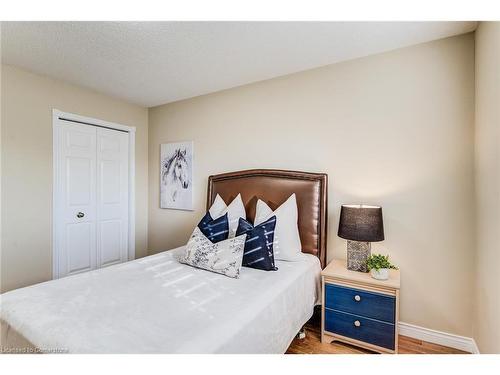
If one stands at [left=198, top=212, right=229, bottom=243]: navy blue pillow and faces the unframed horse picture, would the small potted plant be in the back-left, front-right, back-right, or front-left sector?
back-right

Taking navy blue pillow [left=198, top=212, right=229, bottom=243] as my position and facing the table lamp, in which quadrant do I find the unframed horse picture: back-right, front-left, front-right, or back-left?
back-left

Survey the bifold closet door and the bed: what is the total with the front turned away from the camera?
0

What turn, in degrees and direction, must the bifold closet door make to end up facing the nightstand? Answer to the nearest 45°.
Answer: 0° — it already faces it

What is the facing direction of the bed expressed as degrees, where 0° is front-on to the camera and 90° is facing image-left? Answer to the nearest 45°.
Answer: approximately 45°

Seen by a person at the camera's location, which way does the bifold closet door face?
facing the viewer and to the right of the viewer

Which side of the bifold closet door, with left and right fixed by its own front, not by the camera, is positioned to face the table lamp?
front

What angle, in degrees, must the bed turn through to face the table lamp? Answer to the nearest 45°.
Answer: approximately 135° to its left

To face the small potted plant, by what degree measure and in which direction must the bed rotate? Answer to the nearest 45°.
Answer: approximately 135° to its left

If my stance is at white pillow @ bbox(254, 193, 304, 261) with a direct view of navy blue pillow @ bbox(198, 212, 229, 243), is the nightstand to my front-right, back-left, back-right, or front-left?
back-left

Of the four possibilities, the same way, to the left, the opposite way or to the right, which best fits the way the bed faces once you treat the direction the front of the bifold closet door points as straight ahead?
to the right

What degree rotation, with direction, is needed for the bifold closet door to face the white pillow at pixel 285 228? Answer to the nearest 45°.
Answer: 0° — it already faces it

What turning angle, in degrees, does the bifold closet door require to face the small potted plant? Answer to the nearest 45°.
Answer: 0° — it already faces it
